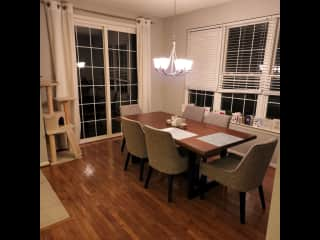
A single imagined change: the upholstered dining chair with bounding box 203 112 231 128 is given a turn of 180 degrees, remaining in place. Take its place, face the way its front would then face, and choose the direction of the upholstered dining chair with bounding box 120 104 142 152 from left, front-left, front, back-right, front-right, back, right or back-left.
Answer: back-left

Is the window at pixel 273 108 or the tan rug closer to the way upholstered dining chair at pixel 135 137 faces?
the window

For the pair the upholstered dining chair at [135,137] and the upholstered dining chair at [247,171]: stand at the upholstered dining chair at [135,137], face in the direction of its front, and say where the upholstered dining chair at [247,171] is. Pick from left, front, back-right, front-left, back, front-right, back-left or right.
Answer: right

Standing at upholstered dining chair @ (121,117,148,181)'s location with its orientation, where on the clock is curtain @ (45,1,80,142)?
The curtain is roughly at 9 o'clock from the upholstered dining chair.

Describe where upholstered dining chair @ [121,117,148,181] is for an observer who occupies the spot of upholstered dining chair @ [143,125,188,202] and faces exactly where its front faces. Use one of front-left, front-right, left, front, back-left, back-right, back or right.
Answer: left

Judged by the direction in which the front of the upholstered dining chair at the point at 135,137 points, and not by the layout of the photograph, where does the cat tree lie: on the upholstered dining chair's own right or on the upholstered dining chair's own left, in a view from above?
on the upholstered dining chair's own left

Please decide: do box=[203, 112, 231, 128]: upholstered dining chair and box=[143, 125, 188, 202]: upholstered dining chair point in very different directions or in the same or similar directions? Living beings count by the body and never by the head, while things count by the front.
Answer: very different directions

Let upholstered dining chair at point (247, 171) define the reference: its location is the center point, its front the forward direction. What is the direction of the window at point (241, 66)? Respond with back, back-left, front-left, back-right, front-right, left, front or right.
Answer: front-right

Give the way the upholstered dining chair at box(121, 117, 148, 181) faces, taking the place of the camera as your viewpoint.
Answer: facing away from the viewer and to the right of the viewer

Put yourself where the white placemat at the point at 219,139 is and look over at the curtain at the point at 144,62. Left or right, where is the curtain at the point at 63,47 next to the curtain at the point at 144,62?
left

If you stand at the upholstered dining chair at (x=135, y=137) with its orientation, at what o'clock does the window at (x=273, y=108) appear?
The window is roughly at 1 o'clock from the upholstered dining chair.

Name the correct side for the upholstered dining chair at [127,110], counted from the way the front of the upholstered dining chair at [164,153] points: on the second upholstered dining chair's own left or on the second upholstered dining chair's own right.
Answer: on the second upholstered dining chair's own left

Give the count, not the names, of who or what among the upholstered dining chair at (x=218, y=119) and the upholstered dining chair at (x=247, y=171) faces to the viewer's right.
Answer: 0

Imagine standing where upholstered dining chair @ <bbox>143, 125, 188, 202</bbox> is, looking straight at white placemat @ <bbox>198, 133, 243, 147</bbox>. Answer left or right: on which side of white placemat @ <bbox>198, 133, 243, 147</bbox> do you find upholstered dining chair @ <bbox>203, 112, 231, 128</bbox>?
left

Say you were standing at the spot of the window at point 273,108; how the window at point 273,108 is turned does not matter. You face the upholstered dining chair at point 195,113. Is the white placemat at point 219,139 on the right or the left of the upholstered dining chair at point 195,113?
left

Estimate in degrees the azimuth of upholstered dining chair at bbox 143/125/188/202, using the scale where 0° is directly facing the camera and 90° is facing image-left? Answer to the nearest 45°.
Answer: approximately 225°

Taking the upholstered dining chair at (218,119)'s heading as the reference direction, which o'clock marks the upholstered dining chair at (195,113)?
the upholstered dining chair at (195,113) is roughly at 3 o'clock from the upholstered dining chair at (218,119).

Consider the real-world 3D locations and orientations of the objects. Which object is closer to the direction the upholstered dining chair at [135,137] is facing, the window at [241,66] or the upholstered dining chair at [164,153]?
the window
